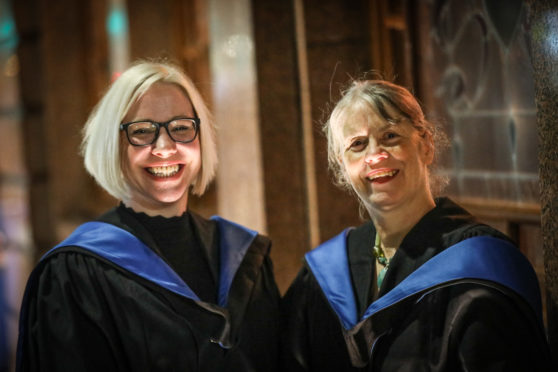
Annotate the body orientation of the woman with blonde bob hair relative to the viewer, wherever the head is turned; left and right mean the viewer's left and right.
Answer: facing the viewer and to the right of the viewer

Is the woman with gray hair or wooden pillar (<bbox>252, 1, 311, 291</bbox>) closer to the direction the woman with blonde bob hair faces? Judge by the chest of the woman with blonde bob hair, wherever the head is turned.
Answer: the woman with gray hair

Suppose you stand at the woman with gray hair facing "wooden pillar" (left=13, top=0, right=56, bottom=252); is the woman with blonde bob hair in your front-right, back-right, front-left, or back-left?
front-left

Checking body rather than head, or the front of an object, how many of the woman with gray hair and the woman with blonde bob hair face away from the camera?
0

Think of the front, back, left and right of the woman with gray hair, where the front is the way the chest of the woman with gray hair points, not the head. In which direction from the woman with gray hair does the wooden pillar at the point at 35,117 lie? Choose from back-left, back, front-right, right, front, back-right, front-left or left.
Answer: right

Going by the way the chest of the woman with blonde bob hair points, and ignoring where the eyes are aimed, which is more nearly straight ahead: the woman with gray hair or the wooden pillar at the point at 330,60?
the woman with gray hair

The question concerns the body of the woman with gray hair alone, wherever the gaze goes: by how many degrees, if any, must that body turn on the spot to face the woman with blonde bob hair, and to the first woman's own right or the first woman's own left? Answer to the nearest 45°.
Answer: approximately 45° to the first woman's own right

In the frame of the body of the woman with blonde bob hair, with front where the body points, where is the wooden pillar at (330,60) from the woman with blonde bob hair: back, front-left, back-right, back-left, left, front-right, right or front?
left

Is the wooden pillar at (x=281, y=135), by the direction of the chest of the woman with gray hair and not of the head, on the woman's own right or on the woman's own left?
on the woman's own right

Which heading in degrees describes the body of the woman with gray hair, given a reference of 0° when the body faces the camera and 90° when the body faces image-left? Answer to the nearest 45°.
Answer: approximately 45°
